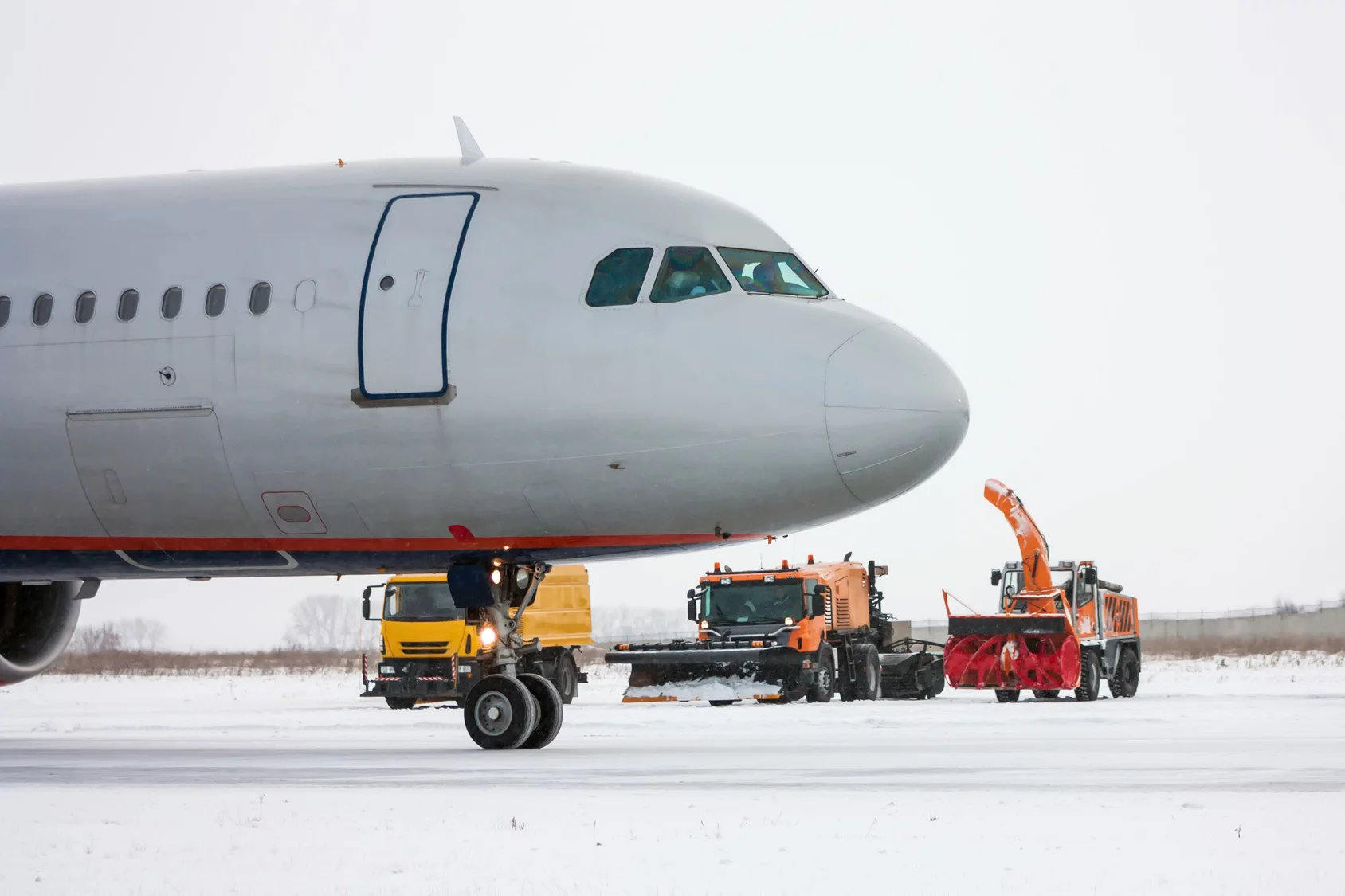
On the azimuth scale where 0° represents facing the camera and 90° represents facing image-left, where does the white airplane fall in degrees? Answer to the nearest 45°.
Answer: approximately 270°

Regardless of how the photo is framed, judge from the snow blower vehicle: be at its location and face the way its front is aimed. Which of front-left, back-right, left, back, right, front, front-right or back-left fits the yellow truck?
front-right

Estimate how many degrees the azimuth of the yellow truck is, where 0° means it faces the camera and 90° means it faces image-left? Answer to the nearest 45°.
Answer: approximately 45°

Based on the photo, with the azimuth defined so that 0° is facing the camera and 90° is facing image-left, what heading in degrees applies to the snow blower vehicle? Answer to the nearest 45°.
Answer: approximately 45°

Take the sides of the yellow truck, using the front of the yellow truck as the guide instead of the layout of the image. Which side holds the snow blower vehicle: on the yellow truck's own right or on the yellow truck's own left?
on the yellow truck's own left

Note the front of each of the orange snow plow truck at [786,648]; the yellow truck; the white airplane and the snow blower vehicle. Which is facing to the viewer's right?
the white airplane

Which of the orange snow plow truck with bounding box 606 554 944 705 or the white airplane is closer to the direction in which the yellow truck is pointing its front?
the white airplane

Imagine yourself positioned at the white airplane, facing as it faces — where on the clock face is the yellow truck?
The yellow truck is roughly at 9 o'clock from the white airplane.

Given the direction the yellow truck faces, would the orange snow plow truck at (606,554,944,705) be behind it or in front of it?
behind

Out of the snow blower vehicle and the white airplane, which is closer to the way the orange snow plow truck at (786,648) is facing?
the white airplane

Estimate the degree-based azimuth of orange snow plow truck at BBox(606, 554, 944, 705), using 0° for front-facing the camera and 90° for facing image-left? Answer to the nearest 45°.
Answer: approximately 45°
